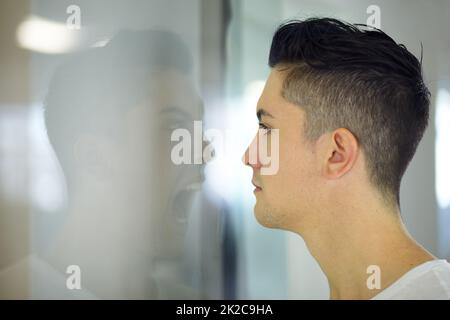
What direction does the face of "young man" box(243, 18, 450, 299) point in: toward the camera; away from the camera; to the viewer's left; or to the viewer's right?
to the viewer's left

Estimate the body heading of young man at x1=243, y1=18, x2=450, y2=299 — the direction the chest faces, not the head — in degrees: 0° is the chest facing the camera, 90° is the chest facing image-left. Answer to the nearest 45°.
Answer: approximately 90°
